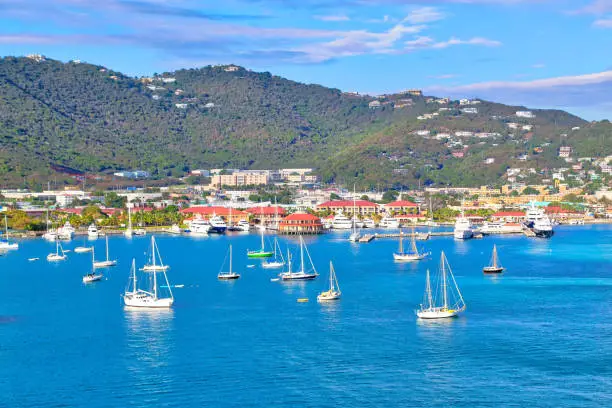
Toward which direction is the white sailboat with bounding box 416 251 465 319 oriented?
to the viewer's right
